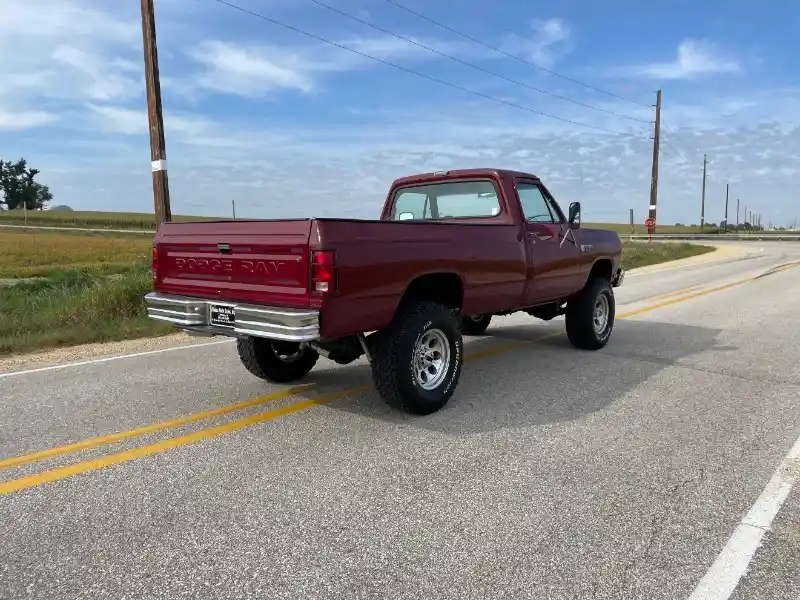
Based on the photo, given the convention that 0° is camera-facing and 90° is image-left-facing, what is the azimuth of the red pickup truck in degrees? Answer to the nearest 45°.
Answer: approximately 225°

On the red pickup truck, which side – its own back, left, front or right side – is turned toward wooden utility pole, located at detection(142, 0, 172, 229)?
left

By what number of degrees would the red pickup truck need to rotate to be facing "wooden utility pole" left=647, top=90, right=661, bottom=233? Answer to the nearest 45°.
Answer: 0° — it already faces it

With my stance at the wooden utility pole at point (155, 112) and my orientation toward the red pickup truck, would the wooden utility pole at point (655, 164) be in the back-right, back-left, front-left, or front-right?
back-left

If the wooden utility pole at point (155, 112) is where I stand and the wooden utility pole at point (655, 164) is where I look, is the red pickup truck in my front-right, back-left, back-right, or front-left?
back-right
